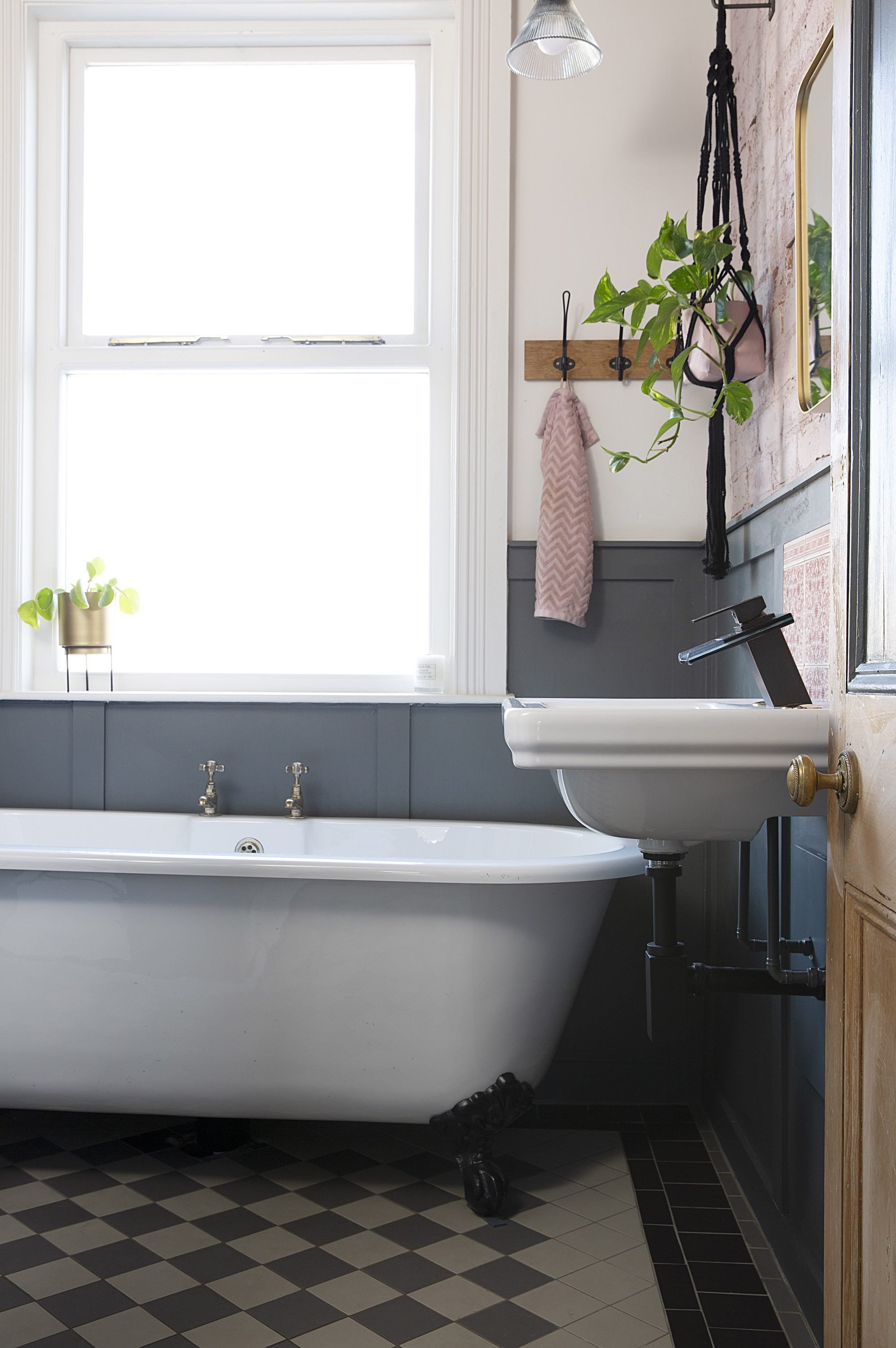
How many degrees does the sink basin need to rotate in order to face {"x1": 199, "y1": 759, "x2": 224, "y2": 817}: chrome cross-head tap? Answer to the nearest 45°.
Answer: approximately 45° to its right

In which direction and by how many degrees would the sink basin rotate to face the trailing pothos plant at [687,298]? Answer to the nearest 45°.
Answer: approximately 90° to its right

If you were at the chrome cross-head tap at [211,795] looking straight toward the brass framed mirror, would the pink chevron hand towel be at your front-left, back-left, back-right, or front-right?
front-left

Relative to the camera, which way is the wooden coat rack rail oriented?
toward the camera

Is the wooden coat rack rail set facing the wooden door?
yes

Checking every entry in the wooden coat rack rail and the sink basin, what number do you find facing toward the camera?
1

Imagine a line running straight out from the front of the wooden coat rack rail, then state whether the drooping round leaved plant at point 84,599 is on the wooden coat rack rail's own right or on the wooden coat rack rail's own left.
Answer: on the wooden coat rack rail's own right

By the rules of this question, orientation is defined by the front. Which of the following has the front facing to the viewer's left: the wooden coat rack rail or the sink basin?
the sink basin

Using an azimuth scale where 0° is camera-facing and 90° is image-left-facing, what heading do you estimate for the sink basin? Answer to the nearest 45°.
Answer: approximately 90°

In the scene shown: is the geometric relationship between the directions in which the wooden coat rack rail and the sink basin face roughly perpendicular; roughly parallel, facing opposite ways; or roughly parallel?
roughly perpendicular

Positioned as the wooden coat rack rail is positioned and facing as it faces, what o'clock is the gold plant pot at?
The gold plant pot is roughly at 3 o'clock from the wooden coat rack rail.
